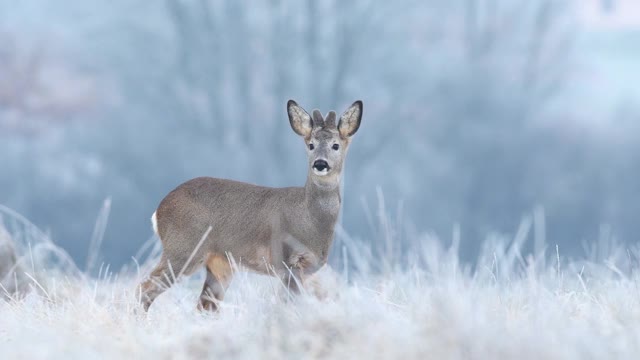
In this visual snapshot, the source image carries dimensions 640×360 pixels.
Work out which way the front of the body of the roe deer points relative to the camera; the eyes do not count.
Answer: to the viewer's right
